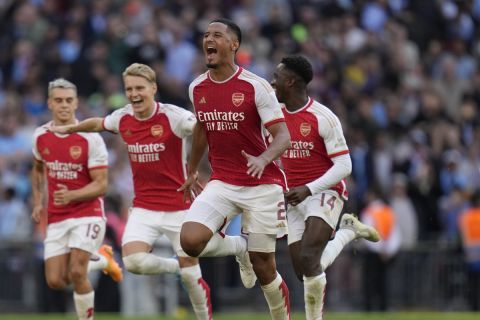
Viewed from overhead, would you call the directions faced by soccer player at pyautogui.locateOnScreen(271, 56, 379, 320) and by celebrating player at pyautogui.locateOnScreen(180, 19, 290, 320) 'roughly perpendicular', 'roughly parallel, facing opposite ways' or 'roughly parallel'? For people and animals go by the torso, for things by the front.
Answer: roughly parallel

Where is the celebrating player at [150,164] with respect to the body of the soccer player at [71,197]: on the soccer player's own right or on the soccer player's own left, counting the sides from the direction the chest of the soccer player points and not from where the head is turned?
on the soccer player's own left

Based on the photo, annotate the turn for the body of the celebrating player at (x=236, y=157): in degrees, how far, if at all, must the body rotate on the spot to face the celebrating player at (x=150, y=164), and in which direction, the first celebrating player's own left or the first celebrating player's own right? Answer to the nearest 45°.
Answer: approximately 90° to the first celebrating player's own right

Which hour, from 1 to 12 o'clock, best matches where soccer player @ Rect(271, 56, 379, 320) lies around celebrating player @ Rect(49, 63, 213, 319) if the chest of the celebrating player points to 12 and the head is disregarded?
The soccer player is roughly at 8 o'clock from the celebrating player.

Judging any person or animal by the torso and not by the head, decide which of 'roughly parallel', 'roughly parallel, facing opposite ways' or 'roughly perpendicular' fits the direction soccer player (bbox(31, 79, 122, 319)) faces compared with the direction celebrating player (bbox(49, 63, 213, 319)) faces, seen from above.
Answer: roughly parallel

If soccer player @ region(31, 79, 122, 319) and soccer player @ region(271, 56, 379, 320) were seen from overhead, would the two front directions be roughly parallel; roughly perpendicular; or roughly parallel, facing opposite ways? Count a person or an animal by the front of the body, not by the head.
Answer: roughly parallel

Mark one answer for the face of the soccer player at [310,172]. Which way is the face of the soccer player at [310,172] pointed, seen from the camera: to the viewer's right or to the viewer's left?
to the viewer's left

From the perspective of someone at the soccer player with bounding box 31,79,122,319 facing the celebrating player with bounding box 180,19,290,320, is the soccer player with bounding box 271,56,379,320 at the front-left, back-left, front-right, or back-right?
front-left

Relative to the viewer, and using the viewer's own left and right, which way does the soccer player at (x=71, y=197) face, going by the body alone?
facing the viewer and to the left of the viewer

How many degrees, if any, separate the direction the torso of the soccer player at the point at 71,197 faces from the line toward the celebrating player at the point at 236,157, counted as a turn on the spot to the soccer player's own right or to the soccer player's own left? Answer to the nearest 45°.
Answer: approximately 90° to the soccer player's own left

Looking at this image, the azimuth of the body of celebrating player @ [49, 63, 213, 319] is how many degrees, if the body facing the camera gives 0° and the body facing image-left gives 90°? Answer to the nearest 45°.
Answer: approximately 45°

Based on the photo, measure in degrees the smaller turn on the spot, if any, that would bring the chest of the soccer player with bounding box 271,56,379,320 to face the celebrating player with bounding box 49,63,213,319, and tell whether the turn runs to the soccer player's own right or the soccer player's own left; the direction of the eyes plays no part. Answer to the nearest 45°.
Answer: approximately 45° to the soccer player's own right
